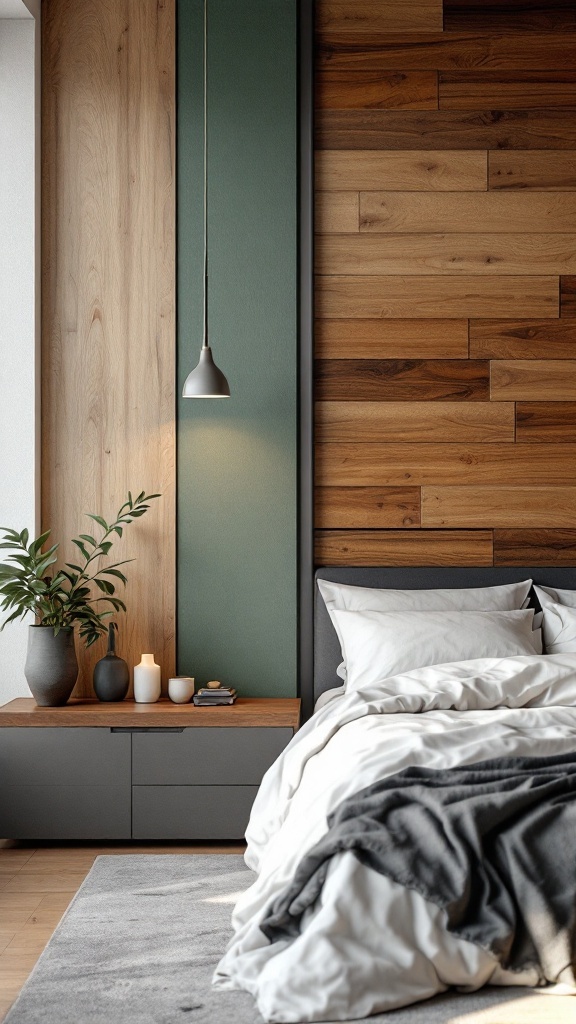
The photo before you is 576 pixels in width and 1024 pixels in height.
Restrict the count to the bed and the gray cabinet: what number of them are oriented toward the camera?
2

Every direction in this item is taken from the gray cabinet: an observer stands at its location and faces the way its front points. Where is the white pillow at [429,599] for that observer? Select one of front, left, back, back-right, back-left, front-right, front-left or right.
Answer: left

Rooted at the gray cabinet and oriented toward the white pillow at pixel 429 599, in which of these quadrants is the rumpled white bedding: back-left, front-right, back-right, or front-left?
front-right

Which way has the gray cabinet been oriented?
toward the camera

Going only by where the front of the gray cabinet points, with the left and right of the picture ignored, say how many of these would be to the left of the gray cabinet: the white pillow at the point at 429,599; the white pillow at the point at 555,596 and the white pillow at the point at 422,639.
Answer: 3

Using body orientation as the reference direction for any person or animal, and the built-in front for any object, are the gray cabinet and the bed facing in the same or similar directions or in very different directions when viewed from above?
same or similar directions

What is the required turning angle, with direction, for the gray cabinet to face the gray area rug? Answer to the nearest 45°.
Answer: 0° — it already faces it

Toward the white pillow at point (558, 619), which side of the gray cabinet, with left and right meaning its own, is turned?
left

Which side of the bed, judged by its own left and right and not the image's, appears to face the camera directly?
front

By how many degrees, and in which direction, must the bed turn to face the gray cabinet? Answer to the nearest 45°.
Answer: approximately 135° to its right

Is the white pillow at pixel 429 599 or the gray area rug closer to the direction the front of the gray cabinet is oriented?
the gray area rug

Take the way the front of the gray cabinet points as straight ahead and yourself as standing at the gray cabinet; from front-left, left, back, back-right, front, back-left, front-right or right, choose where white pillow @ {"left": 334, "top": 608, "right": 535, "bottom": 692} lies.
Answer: left
